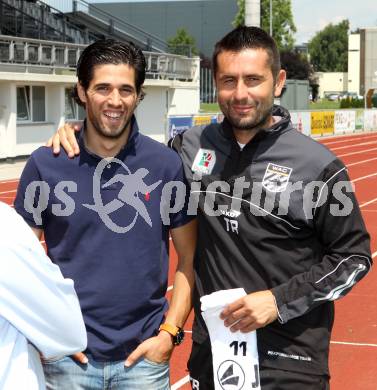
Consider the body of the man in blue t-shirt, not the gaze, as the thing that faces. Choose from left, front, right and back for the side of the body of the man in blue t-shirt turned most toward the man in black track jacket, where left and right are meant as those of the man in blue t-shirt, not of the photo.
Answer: left

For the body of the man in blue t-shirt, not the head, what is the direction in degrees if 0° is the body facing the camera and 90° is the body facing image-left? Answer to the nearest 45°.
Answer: approximately 0°

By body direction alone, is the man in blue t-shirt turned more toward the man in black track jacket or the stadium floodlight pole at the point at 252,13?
the man in black track jacket

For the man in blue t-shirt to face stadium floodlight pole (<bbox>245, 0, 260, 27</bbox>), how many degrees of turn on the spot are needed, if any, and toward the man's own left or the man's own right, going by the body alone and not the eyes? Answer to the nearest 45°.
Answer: approximately 180°
